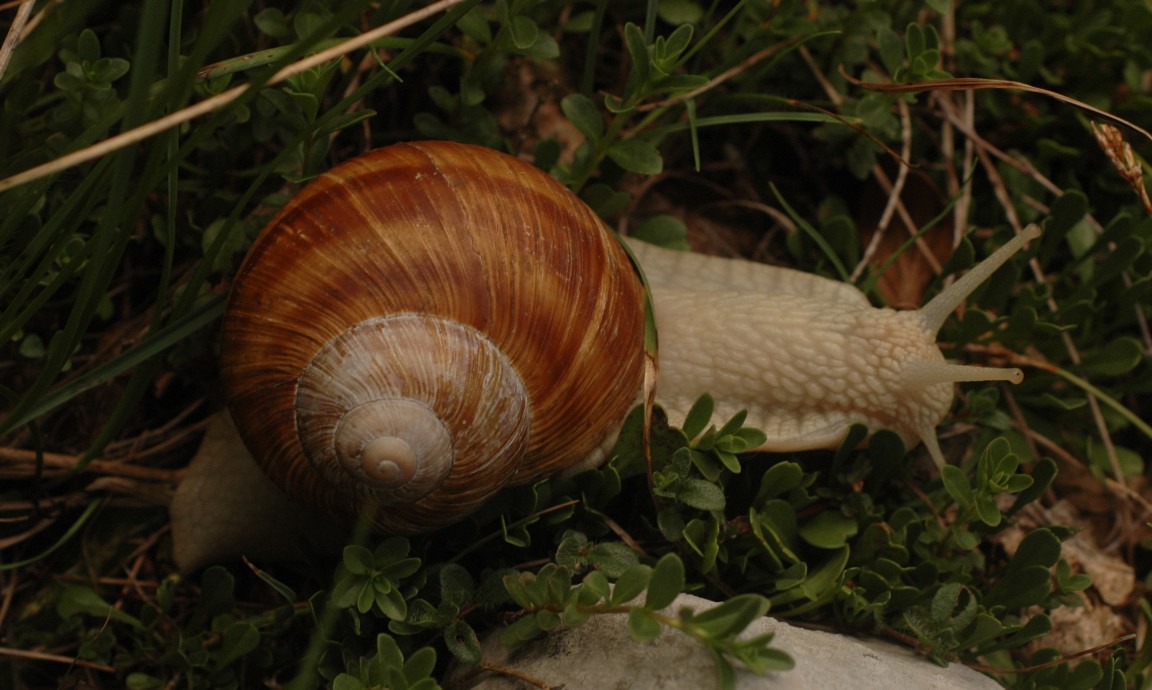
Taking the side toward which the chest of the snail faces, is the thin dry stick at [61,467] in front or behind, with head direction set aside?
behind

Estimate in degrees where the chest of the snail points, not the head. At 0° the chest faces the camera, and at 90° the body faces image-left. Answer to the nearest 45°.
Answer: approximately 270°

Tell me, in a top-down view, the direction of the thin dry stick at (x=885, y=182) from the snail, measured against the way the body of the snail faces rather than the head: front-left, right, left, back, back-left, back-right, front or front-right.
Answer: front-left

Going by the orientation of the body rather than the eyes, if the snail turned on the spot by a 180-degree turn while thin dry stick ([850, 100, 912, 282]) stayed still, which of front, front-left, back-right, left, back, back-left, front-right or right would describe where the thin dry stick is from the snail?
back-right

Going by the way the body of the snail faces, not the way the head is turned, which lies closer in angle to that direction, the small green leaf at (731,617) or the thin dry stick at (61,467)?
the small green leaf

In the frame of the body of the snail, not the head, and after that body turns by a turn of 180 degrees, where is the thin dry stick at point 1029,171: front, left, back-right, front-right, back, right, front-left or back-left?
back-right

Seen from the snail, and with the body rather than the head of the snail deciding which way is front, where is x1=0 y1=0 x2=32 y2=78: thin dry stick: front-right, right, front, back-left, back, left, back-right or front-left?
back

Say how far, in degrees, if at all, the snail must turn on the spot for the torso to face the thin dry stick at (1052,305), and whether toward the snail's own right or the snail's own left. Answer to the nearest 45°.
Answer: approximately 45° to the snail's own left

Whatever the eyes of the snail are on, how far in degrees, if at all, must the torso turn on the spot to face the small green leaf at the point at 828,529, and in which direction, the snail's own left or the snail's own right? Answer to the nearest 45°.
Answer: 0° — it already faces it
